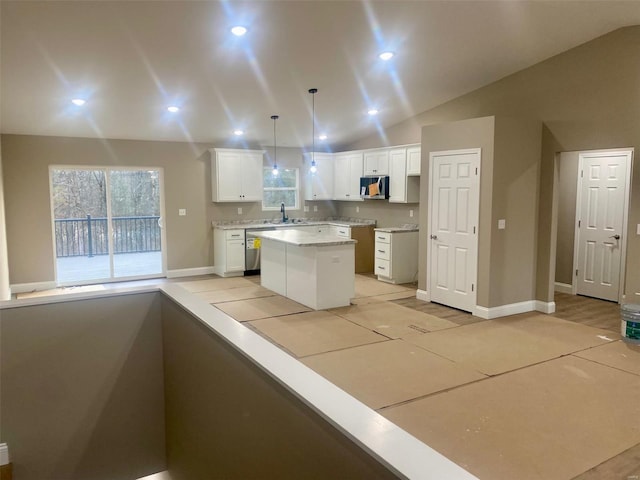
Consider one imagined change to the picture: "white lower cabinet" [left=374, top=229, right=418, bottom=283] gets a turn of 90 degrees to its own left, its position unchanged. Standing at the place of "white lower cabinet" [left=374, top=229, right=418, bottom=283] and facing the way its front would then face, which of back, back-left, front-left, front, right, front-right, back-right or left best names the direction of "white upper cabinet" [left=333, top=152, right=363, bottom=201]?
back

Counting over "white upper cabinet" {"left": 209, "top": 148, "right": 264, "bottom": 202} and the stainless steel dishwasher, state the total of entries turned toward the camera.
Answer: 2

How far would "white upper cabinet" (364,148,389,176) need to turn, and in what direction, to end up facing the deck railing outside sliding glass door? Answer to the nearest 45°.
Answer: approximately 45° to its right

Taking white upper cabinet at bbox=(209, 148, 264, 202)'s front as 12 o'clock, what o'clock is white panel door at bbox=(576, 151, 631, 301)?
The white panel door is roughly at 10 o'clock from the white upper cabinet.

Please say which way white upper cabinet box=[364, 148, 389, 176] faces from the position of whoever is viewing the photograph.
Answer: facing the viewer and to the left of the viewer

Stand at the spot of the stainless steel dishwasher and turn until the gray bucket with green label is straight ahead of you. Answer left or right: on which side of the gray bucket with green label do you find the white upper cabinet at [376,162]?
left

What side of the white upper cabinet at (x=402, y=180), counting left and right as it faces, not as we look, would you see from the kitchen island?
front

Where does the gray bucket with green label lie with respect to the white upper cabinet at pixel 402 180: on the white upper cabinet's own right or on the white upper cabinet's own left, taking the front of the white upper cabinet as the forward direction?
on the white upper cabinet's own left

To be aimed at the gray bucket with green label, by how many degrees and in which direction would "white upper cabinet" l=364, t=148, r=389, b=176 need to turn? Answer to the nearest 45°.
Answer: approximately 90° to its left

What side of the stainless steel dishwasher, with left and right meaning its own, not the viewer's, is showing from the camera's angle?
front

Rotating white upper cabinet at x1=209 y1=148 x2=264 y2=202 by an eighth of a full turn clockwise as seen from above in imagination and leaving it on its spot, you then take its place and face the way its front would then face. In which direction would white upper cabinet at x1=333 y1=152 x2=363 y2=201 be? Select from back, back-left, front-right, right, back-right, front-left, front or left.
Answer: back-left

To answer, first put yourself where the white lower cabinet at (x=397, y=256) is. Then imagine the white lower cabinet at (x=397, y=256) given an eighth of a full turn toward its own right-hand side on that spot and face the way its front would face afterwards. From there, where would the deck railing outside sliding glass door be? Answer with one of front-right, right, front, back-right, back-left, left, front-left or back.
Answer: front

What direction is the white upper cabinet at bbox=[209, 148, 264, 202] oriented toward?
toward the camera

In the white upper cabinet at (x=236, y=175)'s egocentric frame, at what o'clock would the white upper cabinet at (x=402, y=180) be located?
the white upper cabinet at (x=402, y=180) is roughly at 10 o'clock from the white upper cabinet at (x=236, y=175).
